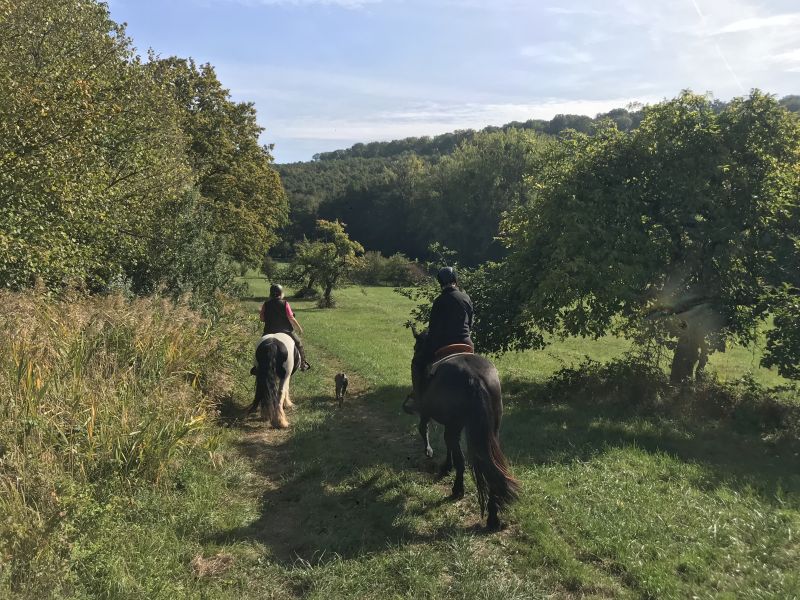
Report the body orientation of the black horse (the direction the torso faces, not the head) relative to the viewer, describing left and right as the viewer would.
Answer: facing away from the viewer and to the left of the viewer

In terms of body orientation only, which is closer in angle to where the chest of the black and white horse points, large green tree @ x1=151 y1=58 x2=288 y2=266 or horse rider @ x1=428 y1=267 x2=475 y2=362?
the large green tree

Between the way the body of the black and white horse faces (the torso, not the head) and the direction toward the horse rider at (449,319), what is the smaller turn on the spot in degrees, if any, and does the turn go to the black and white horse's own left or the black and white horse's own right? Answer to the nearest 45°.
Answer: approximately 135° to the black and white horse's own right

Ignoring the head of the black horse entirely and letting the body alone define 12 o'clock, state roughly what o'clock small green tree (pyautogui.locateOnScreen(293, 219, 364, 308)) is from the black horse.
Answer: The small green tree is roughly at 1 o'clock from the black horse.

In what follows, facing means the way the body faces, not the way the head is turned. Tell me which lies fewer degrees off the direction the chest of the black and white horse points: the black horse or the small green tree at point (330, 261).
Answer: the small green tree

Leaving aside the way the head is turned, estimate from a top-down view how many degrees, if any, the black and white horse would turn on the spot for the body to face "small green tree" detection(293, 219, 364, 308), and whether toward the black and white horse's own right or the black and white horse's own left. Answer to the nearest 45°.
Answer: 0° — it already faces it

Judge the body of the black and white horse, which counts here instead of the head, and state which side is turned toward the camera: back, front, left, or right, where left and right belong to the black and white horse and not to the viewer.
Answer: back
